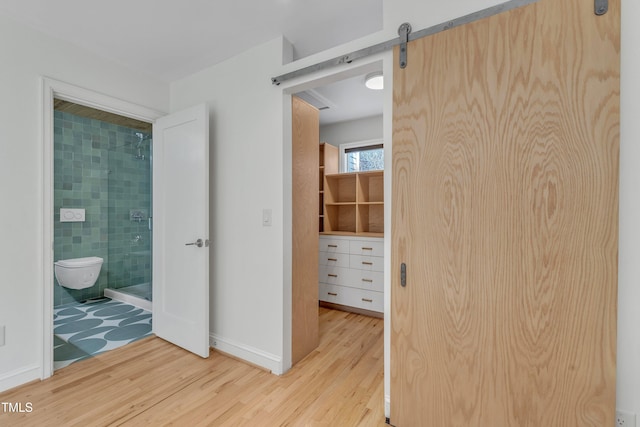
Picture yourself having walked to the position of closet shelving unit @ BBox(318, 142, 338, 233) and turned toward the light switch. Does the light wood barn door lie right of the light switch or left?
left

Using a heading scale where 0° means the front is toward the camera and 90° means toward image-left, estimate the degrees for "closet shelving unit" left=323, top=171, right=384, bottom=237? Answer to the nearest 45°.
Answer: approximately 45°

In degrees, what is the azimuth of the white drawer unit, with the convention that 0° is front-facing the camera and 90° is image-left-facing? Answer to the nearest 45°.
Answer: approximately 45°

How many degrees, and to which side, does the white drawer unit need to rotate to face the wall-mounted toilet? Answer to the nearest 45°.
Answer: approximately 45° to its right

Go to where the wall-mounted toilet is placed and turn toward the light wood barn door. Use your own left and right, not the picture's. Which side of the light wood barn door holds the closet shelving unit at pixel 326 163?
left

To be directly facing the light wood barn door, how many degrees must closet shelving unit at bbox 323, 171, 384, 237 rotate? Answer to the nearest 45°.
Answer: approximately 45° to its left

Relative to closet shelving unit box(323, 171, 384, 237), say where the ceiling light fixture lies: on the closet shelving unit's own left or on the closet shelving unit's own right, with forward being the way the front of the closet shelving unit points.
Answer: on the closet shelving unit's own left
